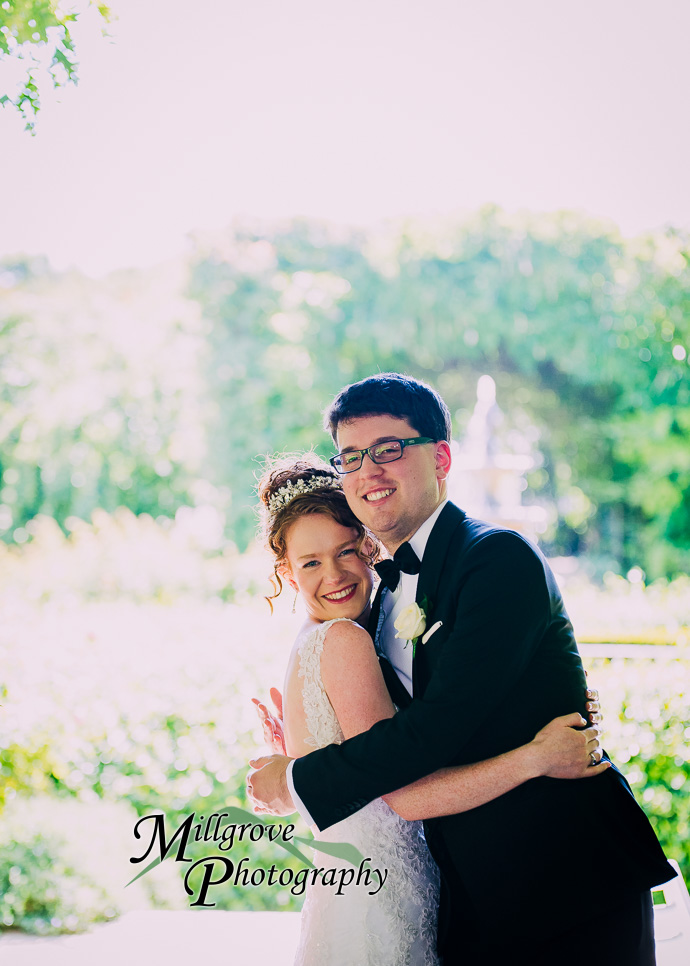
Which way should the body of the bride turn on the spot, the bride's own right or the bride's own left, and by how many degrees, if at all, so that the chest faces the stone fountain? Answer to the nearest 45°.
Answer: approximately 90° to the bride's own left

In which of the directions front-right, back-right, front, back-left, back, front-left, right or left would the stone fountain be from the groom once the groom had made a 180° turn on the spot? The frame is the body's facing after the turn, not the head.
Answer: front-left

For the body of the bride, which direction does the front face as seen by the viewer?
to the viewer's right
